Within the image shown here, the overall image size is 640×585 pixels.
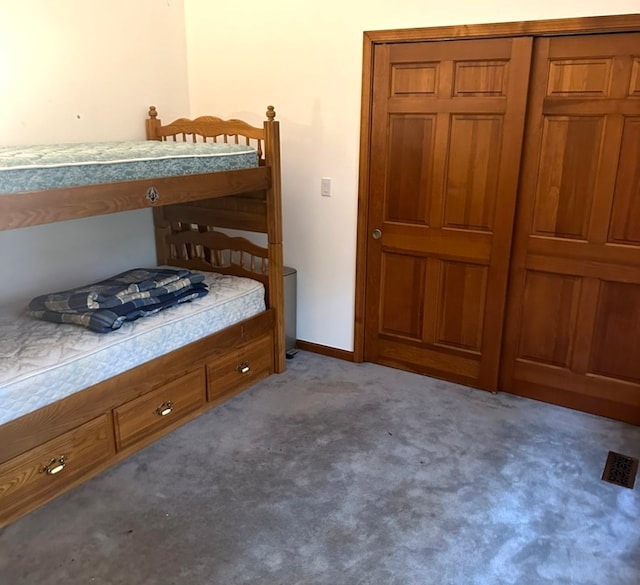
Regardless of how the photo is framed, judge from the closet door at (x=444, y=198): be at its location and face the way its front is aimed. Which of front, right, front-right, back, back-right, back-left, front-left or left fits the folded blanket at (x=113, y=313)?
front-right

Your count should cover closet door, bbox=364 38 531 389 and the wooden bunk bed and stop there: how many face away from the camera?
0

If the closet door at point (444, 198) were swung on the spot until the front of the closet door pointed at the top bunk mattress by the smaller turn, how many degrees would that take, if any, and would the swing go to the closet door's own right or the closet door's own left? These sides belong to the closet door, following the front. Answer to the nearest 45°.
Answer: approximately 45° to the closet door's own right

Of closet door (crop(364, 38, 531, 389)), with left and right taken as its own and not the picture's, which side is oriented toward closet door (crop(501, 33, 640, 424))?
left

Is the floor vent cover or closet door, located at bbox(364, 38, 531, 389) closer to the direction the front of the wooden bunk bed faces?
the floor vent cover

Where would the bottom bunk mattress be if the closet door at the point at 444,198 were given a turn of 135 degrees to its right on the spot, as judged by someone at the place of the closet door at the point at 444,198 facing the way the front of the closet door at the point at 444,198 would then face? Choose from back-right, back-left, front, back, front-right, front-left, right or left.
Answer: left

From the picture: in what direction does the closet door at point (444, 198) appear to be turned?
toward the camera

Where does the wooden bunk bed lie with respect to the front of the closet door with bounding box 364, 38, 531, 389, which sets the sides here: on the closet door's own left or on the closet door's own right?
on the closet door's own right

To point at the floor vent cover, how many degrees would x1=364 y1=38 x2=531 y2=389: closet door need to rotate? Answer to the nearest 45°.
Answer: approximately 45° to its left

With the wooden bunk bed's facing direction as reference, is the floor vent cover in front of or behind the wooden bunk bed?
in front

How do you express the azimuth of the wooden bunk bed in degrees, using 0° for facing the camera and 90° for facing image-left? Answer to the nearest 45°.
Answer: approximately 45°
